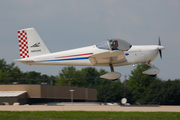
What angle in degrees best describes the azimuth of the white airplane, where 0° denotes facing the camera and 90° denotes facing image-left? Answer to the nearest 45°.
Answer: approximately 270°

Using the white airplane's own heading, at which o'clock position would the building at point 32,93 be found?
The building is roughly at 8 o'clock from the white airplane.
